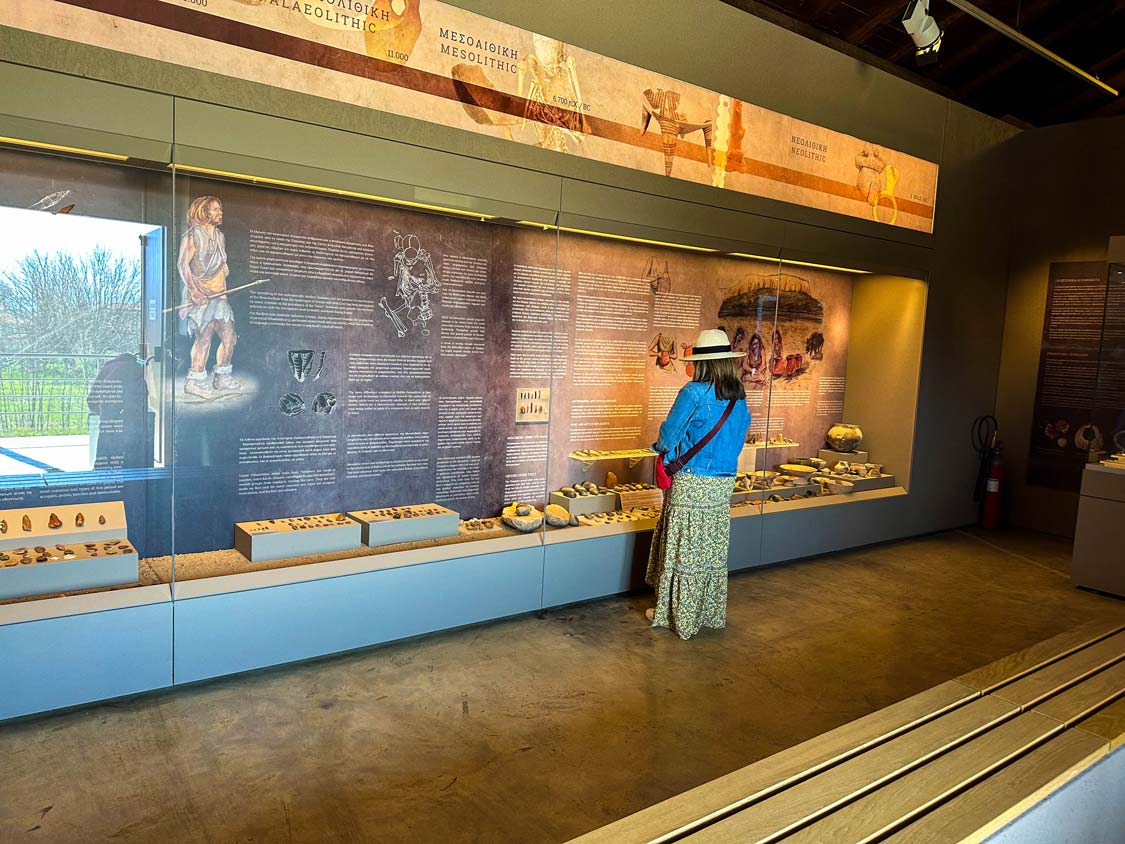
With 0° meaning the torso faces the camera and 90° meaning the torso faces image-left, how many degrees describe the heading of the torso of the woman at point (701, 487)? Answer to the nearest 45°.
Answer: approximately 135°

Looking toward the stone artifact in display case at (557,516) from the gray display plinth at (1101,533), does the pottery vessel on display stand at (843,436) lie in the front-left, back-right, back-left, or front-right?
front-right

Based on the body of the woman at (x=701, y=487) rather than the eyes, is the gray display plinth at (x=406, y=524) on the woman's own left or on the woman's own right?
on the woman's own left

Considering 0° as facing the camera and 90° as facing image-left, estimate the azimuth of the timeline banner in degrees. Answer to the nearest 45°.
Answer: approximately 315°

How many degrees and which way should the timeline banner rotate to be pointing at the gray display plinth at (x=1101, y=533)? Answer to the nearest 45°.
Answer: approximately 45° to its left

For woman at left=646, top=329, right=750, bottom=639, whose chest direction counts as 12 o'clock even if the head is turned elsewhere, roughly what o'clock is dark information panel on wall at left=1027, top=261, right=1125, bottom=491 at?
The dark information panel on wall is roughly at 3 o'clock from the woman.

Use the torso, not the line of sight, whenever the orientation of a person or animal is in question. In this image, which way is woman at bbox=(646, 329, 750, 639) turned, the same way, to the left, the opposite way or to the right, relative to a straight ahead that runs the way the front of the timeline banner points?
the opposite way

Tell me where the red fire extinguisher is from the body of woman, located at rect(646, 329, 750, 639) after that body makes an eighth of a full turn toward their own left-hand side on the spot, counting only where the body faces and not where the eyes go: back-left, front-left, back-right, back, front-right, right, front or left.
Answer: back-right

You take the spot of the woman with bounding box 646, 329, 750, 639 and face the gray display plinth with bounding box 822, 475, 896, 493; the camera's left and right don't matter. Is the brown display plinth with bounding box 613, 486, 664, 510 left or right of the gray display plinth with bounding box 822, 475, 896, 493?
left

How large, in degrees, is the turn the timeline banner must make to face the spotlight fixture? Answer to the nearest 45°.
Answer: approximately 45° to its left

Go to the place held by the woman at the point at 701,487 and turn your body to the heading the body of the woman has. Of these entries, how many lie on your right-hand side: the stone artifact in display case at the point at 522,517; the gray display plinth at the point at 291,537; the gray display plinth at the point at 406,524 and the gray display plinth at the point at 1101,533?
1

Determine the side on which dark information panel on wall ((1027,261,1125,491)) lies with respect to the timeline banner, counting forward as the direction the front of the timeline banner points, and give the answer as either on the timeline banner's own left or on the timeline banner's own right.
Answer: on the timeline banner's own left
